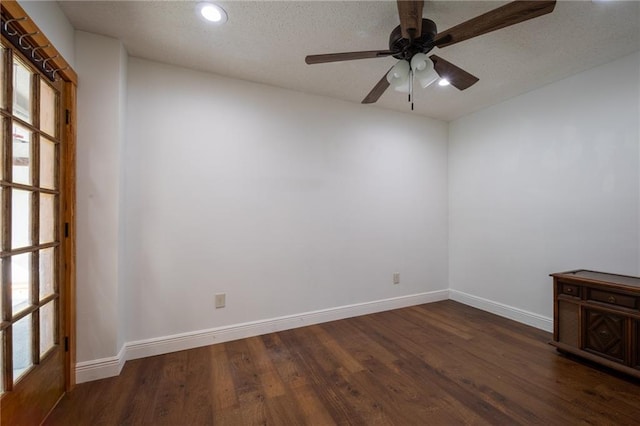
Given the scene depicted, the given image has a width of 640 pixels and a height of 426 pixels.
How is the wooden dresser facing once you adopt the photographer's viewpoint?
facing the viewer and to the left of the viewer

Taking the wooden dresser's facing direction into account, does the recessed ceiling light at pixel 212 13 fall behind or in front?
in front

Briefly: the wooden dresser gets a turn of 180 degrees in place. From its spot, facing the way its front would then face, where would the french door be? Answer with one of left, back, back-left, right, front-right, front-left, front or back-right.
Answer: back
